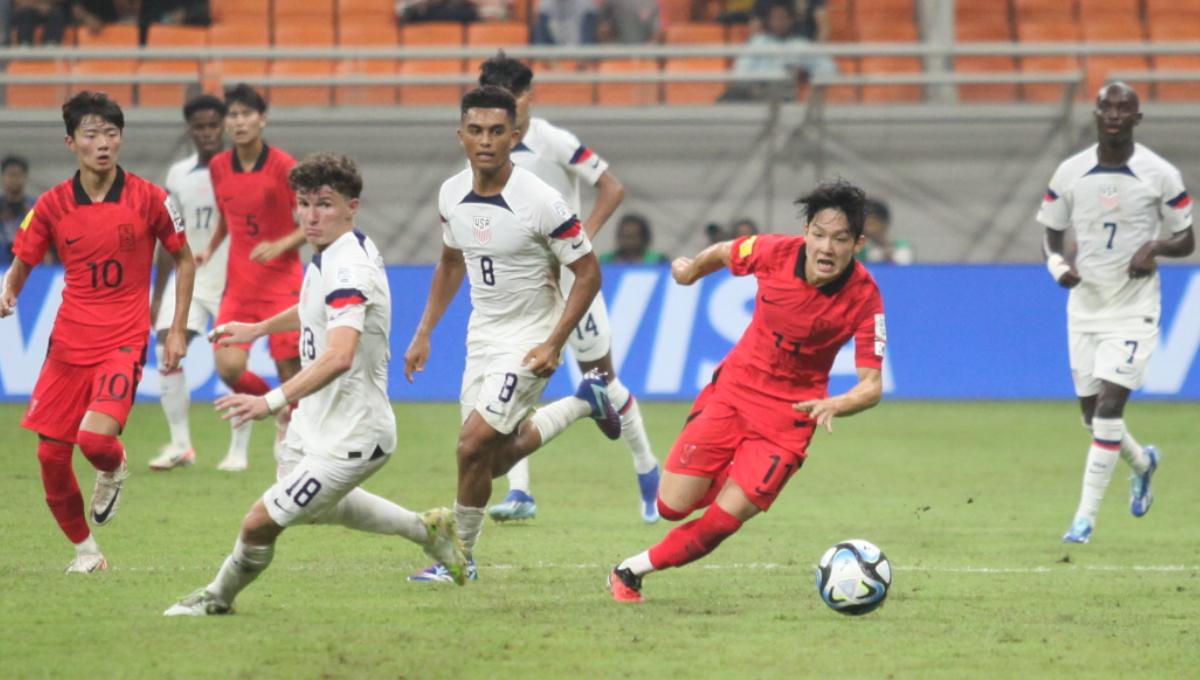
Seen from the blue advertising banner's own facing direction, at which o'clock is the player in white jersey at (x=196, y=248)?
The player in white jersey is roughly at 2 o'clock from the blue advertising banner.

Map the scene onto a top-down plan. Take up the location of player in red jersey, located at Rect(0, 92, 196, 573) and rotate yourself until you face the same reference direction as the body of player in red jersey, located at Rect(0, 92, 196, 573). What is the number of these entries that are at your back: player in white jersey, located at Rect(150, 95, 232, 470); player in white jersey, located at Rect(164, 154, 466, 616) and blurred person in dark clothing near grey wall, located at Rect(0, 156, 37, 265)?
2

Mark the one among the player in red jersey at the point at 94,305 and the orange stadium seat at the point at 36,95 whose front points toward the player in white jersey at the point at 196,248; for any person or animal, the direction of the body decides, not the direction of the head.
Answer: the orange stadium seat

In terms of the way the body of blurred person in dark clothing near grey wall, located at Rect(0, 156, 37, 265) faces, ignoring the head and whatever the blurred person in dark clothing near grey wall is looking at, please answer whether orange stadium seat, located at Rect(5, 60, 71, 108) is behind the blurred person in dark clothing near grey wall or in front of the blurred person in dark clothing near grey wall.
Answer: behind

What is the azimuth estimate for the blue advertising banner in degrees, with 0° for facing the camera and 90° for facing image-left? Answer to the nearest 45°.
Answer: approximately 0°

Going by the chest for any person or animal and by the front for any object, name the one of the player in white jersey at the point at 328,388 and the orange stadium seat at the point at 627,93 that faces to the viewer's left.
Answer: the player in white jersey

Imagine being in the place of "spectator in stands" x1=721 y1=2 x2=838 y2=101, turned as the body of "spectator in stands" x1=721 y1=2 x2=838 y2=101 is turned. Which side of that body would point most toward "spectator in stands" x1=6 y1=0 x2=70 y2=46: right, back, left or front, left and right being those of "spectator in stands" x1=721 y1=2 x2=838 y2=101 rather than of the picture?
right

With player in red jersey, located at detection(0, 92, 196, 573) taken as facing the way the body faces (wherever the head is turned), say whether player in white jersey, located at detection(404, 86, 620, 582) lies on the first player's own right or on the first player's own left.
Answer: on the first player's own left

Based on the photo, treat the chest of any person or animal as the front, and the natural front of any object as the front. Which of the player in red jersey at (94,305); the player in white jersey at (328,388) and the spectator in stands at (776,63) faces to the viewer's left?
the player in white jersey

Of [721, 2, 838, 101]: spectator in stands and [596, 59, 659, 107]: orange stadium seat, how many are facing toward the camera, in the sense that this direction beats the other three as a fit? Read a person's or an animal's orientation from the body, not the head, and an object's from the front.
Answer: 2

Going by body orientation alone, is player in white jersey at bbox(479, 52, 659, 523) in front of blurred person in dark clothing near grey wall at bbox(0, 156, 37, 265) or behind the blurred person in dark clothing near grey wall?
in front

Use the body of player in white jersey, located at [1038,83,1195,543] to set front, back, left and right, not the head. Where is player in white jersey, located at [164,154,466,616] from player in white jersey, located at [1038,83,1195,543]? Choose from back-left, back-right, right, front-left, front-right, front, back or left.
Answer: front-right

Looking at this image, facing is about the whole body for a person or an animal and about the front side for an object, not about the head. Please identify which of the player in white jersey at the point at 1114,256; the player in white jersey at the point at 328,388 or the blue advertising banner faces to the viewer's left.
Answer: the player in white jersey at the point at 328,388
